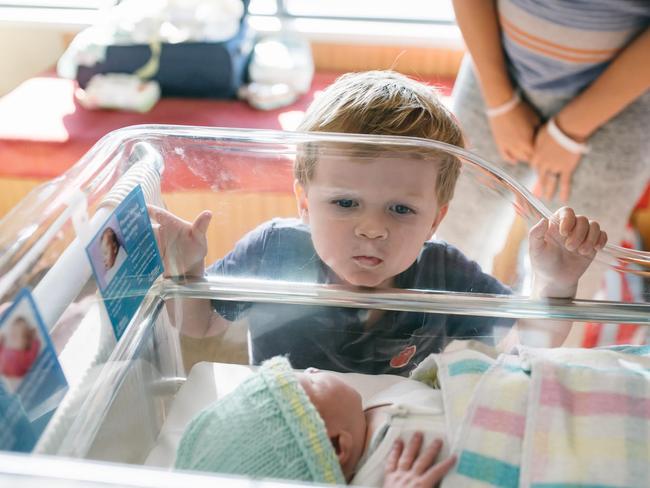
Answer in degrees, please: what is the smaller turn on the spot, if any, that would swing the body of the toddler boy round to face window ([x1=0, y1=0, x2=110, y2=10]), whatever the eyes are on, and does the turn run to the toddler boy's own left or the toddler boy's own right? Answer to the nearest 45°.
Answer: approximately 135° to the toddler boy's own right

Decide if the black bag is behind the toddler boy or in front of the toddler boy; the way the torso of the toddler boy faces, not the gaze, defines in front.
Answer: behind

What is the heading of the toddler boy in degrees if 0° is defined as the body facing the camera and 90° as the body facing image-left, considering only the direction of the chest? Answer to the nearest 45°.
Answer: approximately 0°
